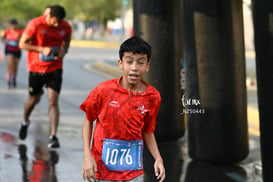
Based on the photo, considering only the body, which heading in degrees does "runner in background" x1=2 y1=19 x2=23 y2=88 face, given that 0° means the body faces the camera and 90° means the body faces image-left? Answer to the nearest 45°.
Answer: approximately 0°

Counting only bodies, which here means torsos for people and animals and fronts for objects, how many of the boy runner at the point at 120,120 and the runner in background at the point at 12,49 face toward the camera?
2

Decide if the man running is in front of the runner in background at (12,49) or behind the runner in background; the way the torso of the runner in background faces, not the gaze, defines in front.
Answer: in front

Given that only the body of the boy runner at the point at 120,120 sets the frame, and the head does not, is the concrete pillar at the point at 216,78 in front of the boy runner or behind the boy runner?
behind

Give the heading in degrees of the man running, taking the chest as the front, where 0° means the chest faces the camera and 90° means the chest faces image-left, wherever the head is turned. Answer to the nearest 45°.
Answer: approximately 315°

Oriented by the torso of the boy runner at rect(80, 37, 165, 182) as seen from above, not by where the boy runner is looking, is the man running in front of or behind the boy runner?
behind

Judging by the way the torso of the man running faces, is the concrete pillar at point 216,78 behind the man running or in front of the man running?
in front
